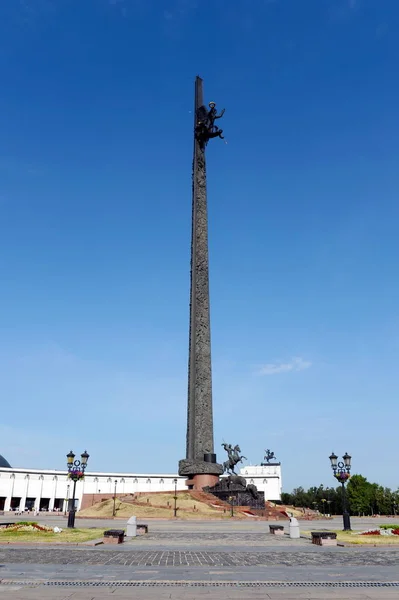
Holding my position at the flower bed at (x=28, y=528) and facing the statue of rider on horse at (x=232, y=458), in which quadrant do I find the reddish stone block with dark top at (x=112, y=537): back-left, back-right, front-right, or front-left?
back-right

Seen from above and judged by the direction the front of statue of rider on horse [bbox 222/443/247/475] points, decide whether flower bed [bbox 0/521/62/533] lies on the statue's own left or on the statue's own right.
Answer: on the statue's own right

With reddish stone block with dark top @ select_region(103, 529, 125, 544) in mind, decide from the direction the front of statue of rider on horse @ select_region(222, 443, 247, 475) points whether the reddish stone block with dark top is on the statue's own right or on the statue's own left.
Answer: on the statue's own right
